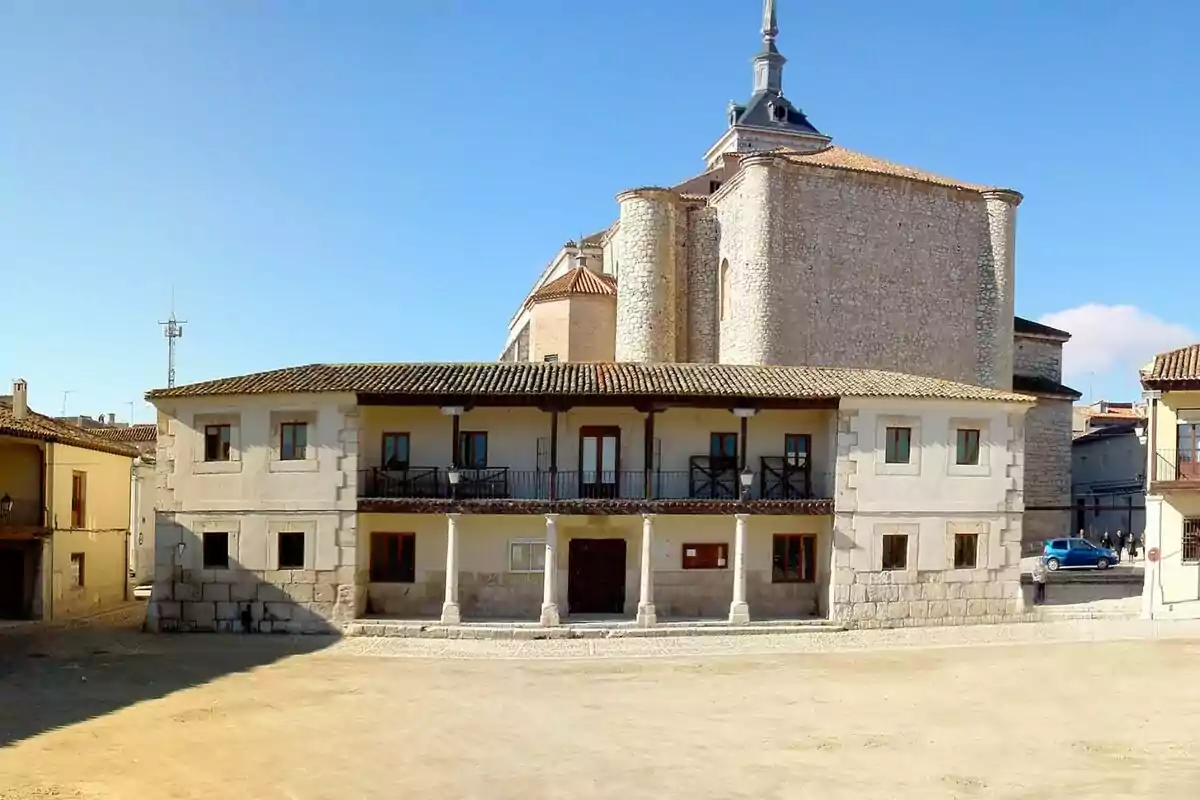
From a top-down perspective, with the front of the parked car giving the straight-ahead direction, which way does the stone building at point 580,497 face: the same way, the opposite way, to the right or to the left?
to the right

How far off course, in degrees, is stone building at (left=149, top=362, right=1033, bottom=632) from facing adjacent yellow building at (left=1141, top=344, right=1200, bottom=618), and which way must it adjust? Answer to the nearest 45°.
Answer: approximately 90° to its left

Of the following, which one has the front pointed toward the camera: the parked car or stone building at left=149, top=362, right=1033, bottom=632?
the stone building

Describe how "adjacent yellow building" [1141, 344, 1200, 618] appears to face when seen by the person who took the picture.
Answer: facing the viewer

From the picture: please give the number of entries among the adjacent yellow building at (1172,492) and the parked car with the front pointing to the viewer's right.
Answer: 1

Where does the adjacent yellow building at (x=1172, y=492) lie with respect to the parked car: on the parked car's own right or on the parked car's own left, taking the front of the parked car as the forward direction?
on the parked car's own right

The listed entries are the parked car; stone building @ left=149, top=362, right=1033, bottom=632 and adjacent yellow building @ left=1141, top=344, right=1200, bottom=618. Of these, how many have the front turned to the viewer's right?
1

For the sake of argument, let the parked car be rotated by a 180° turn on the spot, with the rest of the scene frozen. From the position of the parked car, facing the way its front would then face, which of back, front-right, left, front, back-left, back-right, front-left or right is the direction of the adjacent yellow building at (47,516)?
front-left

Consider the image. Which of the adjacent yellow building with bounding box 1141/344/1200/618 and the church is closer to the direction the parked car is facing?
the adjacent yellow building

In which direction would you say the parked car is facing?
to the viewer's right

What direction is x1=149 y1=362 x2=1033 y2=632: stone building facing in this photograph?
toward the camera
